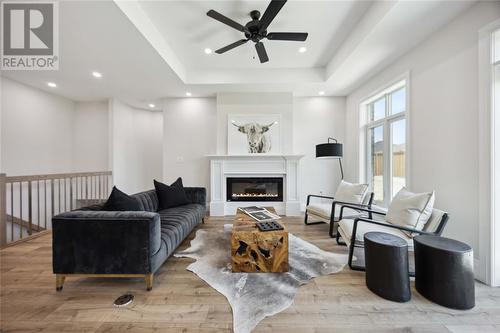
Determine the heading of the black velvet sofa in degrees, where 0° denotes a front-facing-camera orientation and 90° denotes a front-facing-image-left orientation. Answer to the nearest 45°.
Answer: approximately 270°

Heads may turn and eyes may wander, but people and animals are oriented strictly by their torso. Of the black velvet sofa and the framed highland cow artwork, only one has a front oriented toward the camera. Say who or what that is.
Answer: the framed highland cow artwork

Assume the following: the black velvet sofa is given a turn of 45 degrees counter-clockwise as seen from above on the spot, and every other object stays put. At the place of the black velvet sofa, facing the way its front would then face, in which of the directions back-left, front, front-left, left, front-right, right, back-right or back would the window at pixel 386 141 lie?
front-right

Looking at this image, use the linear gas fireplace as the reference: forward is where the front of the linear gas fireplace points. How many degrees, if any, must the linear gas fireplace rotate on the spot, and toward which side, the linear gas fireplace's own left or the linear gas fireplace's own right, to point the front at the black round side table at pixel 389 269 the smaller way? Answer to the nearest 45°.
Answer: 0° — it already faces it

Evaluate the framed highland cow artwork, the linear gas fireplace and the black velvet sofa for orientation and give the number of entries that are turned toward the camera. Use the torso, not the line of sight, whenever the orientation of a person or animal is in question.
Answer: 2

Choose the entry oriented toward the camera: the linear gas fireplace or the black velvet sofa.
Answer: the linear gas fireplace

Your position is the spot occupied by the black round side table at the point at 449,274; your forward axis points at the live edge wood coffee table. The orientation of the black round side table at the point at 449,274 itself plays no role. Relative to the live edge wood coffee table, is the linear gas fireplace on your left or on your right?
right

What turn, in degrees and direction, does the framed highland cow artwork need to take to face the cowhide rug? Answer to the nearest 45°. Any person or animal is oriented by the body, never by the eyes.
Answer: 0° — it already faces it

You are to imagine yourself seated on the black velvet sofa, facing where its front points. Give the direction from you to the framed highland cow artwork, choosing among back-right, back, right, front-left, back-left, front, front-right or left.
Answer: front-left

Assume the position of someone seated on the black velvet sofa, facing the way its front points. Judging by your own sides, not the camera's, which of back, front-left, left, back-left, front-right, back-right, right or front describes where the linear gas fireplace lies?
front-left

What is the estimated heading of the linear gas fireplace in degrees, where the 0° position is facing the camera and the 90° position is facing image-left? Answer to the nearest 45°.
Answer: approximately 0°

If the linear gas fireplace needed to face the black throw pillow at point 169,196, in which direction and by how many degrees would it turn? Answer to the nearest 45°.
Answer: approximately 45° to its right

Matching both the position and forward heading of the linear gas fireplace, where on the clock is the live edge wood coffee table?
The live edge wood coffee table is roughly at 12 o'clock from the linear gas fireplace.

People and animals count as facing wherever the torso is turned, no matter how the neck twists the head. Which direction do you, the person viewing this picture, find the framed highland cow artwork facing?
facing the viewer
